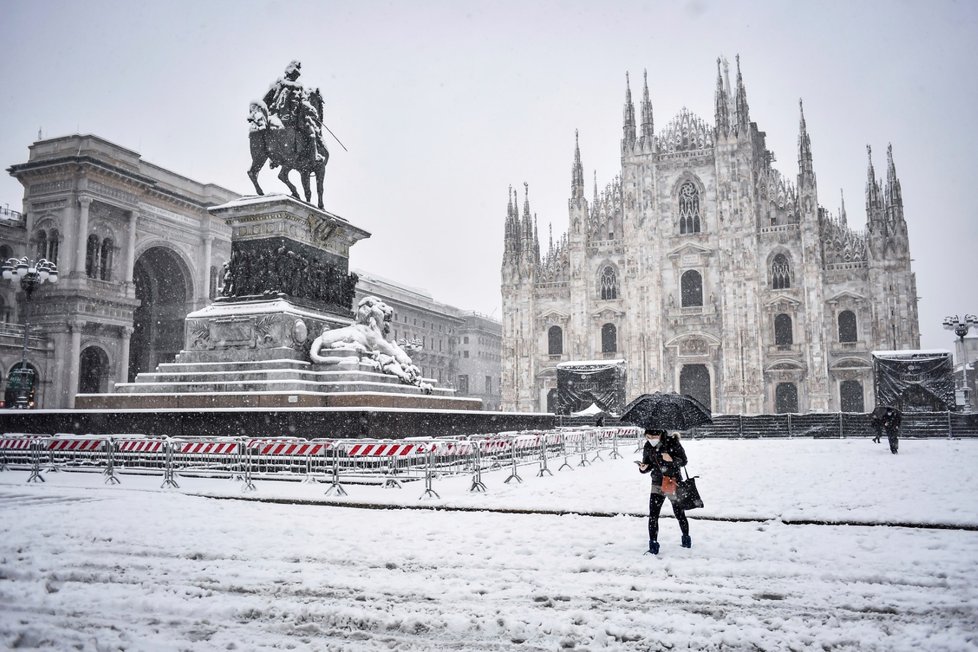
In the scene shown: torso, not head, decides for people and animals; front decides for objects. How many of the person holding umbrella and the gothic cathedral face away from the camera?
0

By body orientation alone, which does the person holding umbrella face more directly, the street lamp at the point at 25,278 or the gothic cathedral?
the street lamp

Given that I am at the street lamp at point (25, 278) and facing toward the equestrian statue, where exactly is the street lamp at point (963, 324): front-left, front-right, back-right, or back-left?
front-left

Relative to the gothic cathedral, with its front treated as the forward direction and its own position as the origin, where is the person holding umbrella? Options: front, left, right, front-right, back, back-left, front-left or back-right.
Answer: front

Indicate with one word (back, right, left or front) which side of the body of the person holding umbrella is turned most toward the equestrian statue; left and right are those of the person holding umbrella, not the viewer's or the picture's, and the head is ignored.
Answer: right

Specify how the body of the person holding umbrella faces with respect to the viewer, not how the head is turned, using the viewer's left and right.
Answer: facing the viewer and to the left of the viewer

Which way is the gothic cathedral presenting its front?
toward the camera

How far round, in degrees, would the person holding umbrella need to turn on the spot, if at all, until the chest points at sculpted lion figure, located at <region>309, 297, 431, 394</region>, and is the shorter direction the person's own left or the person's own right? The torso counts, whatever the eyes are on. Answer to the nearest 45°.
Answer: approximately 90° to the person's own right

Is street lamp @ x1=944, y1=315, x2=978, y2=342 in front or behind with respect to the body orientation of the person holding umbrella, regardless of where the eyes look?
behind

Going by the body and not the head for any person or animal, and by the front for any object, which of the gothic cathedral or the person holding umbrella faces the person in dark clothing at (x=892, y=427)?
the gothic cathedral

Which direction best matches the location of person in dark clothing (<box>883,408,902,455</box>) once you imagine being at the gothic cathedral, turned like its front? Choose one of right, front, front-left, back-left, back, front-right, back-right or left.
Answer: front
